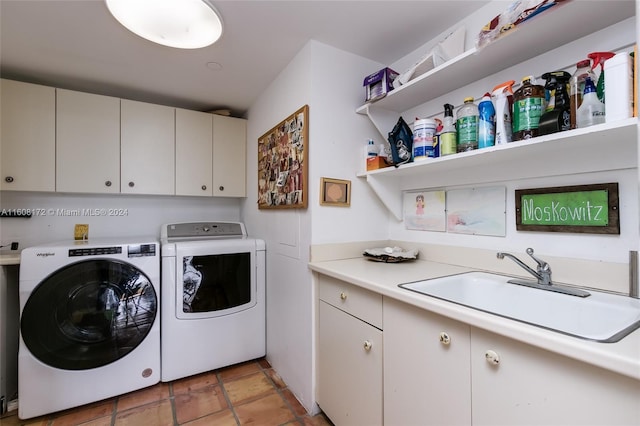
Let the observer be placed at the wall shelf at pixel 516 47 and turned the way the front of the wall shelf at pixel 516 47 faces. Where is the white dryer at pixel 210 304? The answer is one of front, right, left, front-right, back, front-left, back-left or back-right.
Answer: front-right

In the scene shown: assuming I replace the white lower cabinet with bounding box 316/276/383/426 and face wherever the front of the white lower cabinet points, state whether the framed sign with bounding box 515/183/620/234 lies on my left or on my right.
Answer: on my left

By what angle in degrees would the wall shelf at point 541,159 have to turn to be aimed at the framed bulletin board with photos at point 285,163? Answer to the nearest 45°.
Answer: approximately 45° to its right

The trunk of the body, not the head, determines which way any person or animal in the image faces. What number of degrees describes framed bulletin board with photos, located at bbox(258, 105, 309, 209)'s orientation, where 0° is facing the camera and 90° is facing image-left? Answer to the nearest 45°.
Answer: approximately 45°

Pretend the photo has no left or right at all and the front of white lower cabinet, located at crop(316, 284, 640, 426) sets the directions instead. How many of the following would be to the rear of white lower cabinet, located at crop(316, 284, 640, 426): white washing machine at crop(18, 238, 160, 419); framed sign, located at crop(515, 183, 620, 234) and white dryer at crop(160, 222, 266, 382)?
1

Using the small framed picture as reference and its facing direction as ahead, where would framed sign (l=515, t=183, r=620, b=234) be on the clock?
The framed sign is roughly at 10 o'clock from the small framed picture.

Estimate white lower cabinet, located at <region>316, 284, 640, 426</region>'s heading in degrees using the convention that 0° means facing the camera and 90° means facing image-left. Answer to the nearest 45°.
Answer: approximately 45°
